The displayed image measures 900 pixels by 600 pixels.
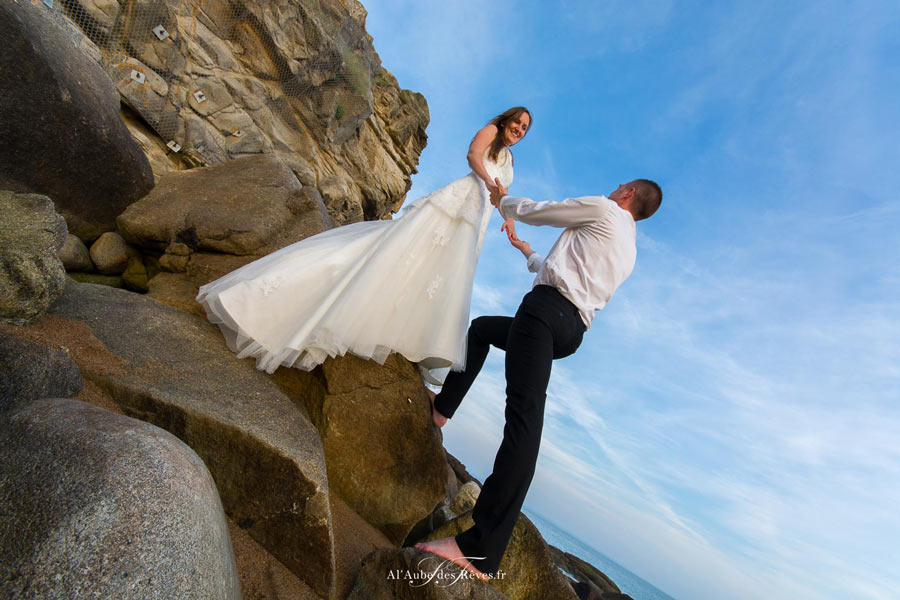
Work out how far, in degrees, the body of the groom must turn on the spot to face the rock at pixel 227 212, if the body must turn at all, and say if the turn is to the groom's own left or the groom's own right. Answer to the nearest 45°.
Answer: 0° — they already face it

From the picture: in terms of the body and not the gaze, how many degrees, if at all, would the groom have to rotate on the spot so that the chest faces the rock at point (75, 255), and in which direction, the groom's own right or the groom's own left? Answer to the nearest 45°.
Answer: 0° — they already face it

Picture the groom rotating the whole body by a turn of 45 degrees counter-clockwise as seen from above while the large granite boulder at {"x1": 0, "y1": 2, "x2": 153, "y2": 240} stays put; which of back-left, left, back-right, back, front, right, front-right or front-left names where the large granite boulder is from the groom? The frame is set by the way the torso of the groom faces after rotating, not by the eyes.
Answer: front-right

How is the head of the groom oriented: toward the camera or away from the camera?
away from the camera

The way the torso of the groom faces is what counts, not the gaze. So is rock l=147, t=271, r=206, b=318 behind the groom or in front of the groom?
in front

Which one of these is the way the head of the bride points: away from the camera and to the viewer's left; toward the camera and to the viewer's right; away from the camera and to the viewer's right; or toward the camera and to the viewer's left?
toward the camera and to the viewer's right

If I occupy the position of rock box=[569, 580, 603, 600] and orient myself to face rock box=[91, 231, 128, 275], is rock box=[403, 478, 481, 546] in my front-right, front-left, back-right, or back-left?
front-left

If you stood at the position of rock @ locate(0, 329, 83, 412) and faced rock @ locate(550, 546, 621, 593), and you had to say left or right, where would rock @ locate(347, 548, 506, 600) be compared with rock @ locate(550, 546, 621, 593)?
right

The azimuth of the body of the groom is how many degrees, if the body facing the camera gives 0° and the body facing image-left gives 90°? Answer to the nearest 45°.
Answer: approximately 90°

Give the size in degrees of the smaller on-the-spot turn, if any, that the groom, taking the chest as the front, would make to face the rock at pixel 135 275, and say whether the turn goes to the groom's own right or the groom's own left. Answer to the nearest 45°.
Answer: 0° — they already face it
